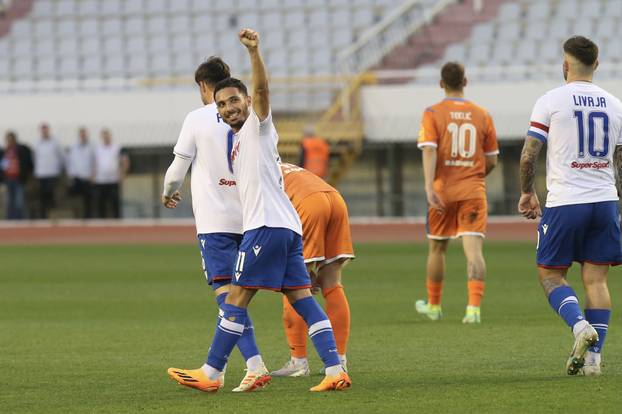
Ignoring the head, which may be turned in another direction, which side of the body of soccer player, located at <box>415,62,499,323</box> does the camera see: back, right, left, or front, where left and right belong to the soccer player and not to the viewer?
back

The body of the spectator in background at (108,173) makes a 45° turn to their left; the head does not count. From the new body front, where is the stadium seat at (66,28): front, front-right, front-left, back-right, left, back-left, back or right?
back-left

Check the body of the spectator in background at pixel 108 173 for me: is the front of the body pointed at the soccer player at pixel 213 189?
yes

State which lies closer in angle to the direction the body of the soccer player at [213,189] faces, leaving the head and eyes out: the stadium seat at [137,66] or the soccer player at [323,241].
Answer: the stadium seat

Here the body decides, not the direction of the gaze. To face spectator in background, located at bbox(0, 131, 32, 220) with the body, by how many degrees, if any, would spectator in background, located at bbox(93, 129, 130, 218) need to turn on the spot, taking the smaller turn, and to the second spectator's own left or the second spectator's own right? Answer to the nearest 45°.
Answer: approximately 90° to the second spectator's own right

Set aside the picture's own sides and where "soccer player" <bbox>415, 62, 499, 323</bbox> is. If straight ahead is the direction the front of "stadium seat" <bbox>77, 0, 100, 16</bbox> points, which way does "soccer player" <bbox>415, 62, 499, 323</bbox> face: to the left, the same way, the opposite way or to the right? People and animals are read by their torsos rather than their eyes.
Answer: the opposite way

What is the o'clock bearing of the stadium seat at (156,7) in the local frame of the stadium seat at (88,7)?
the stadium seat at (156,7) is roughly at 10 o'clock from the stadium seat at (88,7).

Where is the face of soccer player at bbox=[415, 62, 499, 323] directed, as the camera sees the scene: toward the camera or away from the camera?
away from the camera

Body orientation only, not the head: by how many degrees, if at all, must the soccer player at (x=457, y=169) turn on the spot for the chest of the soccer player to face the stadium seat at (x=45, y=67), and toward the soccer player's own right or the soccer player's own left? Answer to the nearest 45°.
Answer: approximately 45° to the soccer player's own left

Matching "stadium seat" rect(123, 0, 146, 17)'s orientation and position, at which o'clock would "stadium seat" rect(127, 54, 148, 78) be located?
"stadium seat" rect(127, 54, 148, 78) is roughly at 12 o'clock from "stadium seat" rect(123, 0, 146, 17).
